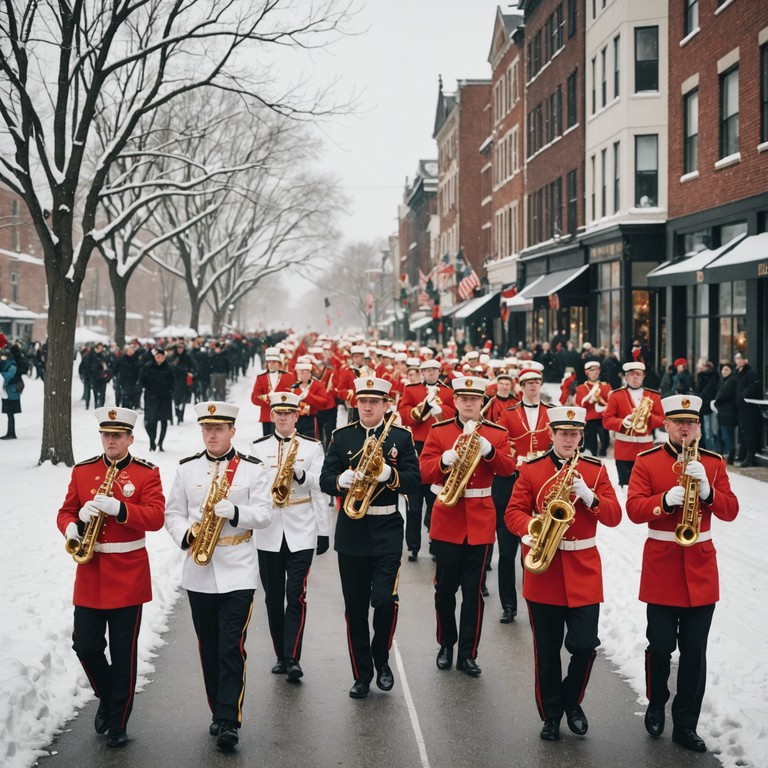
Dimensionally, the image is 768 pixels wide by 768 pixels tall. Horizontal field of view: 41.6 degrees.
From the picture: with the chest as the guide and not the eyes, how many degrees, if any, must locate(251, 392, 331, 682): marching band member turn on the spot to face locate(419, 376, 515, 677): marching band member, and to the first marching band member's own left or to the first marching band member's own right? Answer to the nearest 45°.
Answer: approximately 90° to the first marching band member's own left

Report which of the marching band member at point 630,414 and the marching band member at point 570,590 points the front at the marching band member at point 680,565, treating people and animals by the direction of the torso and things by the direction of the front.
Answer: the marching band member at point 630,414

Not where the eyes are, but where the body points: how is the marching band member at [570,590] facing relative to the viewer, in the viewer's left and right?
facing the viewer

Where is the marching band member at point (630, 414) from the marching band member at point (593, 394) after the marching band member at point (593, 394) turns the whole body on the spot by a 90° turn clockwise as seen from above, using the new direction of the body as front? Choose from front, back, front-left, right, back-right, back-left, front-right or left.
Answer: left

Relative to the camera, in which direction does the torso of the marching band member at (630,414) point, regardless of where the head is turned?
toward the camera

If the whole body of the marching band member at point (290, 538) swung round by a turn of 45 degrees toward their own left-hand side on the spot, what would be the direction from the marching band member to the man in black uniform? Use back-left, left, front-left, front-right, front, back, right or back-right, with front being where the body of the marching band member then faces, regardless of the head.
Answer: front

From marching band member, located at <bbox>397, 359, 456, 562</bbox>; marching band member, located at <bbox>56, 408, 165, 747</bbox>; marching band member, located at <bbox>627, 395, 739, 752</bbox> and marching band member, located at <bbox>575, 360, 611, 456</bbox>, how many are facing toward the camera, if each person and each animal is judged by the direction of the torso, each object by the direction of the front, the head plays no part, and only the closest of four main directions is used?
4

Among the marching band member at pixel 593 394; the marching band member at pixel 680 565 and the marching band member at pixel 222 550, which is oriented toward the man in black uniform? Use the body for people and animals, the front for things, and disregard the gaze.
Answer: the marching band member at pixel 593 394

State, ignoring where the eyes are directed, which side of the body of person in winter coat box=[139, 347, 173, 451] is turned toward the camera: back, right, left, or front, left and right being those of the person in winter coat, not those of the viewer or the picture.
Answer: front
